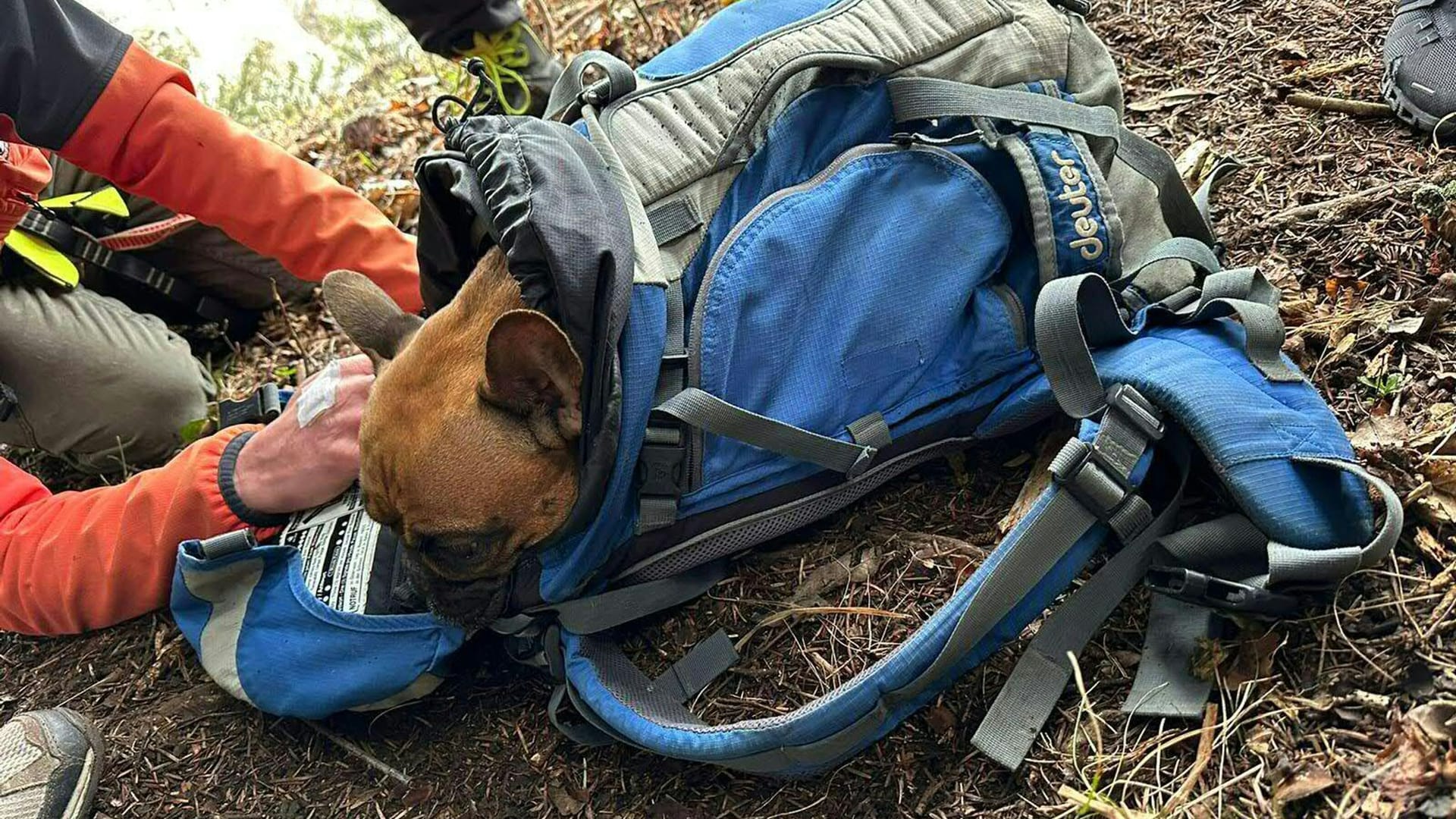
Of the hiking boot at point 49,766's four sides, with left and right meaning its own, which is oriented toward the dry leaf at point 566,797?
right

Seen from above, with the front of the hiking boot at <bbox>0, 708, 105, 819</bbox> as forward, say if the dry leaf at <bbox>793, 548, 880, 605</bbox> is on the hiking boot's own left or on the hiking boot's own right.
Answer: on the hiking boot's own right

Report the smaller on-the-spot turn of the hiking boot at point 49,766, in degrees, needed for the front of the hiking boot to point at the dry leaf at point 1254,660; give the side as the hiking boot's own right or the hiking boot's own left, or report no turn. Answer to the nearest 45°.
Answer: approximately 90° to the hiking boot's own right

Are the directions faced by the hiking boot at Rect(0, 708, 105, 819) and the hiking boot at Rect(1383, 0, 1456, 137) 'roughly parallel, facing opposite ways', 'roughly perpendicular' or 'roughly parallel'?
roughly perpendicular

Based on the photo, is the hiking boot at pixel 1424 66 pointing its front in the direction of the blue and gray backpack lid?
yes

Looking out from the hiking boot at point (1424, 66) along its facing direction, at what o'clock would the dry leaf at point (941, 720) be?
The dry leaf is roughly at 11 o'clock from the hiking boot.

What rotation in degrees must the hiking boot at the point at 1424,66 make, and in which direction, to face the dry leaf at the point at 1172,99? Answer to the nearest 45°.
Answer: approximately 45° to its right

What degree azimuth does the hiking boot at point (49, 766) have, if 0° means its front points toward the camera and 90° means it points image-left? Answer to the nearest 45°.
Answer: approximately 225°

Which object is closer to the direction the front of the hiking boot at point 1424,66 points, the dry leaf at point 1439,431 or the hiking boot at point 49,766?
the hiking boot
